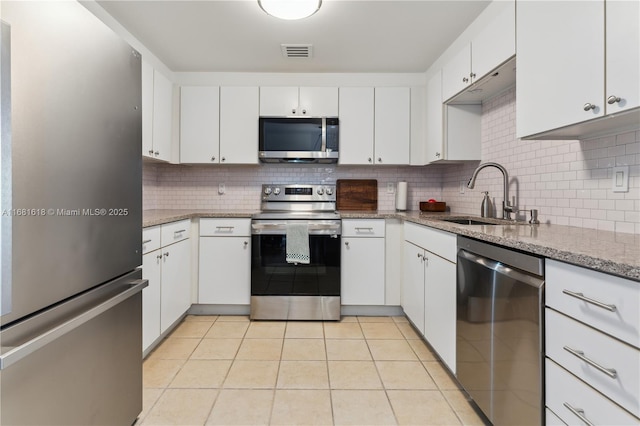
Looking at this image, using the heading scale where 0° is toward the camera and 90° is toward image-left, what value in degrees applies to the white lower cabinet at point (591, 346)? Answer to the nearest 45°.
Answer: approximately 45°

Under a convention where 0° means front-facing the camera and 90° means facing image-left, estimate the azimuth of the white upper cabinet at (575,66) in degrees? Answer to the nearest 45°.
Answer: approximately 45°

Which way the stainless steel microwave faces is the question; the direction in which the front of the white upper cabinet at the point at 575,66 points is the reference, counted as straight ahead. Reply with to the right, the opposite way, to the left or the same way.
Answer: to the left

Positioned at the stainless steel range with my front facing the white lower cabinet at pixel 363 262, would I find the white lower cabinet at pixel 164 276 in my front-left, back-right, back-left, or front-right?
back-right

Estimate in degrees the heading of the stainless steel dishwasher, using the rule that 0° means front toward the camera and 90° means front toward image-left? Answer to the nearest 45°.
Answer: approximately 45°

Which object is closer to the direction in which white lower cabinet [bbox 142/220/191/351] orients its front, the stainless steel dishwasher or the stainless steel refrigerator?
the stainless steel dishwasher
